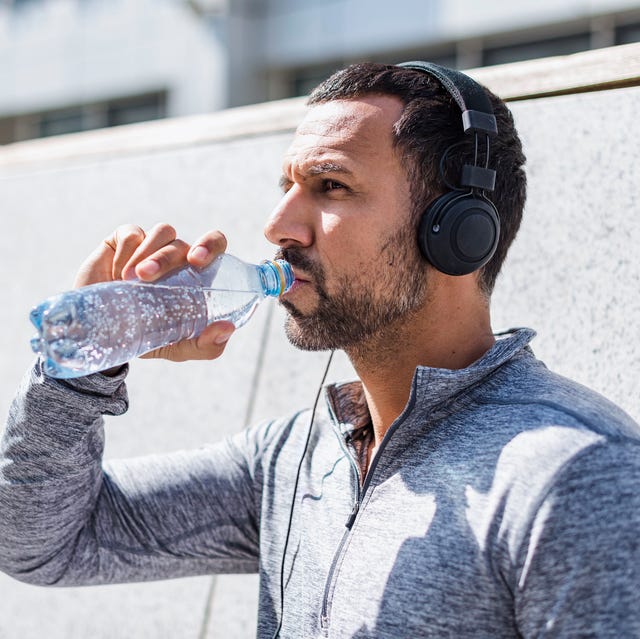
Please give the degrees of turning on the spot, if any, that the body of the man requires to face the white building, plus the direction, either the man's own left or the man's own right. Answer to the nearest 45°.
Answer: approximately 135° to the man's own right

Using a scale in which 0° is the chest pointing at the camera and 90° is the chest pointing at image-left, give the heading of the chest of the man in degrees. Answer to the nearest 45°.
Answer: approximately 45°
